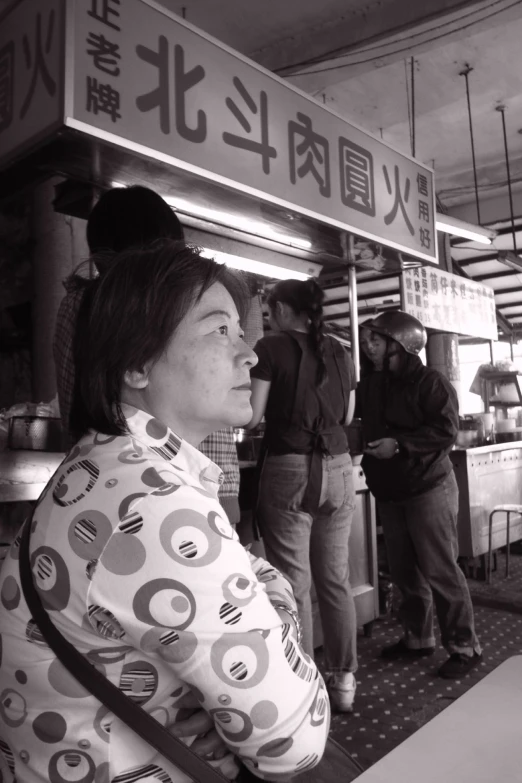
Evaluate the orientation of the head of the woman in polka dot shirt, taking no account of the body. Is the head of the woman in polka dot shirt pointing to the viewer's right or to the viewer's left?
to the viewer's right

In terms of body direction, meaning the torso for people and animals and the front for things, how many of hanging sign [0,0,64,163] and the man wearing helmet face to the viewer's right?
0

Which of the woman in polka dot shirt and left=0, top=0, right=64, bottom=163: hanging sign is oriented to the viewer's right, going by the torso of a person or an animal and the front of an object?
the woman in polka dot shirt

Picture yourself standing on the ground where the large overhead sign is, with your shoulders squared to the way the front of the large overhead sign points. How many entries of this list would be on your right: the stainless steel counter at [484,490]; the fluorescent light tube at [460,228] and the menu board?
0

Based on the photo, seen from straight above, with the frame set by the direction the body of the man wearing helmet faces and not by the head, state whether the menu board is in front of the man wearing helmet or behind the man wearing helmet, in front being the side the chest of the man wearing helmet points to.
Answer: behind

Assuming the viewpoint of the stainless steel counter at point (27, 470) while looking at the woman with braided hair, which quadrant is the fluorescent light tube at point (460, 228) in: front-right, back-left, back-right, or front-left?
front-left

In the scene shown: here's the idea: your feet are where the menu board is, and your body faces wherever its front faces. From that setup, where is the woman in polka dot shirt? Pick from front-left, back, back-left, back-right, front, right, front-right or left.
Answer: front-right

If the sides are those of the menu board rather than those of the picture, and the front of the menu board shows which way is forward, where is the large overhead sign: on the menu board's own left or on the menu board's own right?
on the menu board's own right

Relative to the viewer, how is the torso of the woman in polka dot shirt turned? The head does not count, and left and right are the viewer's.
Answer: facing to the right of the viewer
